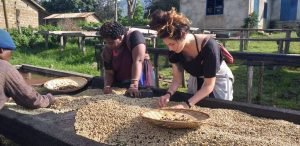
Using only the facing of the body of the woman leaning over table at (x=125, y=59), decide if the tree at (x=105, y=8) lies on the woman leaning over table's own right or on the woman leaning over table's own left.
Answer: on the woman leaning over table's own right

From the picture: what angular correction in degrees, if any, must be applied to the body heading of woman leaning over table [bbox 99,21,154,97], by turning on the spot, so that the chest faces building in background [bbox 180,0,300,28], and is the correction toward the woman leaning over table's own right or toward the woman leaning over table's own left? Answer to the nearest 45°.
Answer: approximately 135° to the woman leaning over table's own right

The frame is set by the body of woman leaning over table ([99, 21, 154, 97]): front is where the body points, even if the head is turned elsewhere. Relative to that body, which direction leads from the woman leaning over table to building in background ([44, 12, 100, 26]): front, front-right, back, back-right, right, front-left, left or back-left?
back-right

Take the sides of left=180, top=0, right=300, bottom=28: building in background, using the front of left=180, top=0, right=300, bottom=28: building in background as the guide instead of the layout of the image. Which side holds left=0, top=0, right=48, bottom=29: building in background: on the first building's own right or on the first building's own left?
on the first building's own right

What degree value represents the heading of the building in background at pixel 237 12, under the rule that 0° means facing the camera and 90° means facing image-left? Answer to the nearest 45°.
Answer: approximately 0°

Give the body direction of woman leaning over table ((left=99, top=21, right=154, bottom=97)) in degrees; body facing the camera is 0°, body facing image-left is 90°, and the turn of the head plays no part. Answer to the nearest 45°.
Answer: approximately 45°

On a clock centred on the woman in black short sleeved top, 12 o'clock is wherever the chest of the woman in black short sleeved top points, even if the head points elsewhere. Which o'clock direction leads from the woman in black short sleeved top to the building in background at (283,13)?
The building in background is roughly at 5 o'clock from the woman in black short sleeved top.
